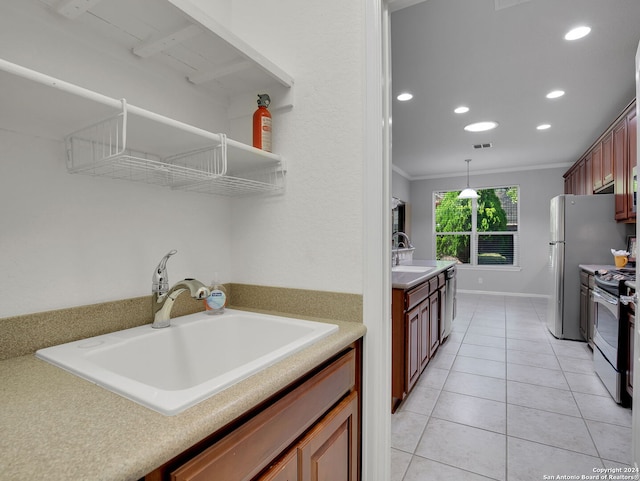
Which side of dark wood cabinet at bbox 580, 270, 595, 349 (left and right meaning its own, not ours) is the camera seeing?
left

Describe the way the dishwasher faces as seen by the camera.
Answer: facing to the right of the viewer

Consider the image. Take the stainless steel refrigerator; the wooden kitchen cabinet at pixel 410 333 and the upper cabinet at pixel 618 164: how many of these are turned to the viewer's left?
2

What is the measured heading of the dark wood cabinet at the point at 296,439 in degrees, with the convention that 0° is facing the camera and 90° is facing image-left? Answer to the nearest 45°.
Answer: approximately 315°

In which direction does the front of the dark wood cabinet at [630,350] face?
to the viewer's left

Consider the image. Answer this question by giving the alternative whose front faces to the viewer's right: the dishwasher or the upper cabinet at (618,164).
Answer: the dishwasher

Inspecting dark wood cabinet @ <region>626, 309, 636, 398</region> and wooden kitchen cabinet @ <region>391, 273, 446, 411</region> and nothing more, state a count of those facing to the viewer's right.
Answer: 1

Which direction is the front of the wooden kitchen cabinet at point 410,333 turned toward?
to the viewer's right

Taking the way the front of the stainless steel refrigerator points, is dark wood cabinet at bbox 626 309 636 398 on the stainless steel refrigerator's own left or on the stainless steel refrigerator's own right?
on the stainless steel refrigerator's own left

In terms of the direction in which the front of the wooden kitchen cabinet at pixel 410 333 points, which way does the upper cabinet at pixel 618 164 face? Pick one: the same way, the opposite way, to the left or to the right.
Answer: the opposite way

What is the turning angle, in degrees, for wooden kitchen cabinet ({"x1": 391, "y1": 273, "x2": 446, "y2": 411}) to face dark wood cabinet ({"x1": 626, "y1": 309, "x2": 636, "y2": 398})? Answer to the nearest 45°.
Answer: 0° — it already faces it

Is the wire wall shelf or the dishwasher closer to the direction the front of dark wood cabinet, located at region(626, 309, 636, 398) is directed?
the dishwasher

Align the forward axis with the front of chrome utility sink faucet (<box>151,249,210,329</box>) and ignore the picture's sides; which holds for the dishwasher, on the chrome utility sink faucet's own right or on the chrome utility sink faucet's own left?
on the chrome utility sink faucet's own left

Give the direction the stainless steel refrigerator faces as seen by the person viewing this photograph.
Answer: facing to the left of the viewer

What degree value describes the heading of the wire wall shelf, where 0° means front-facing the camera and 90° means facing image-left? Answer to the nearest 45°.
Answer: approximately 315°
